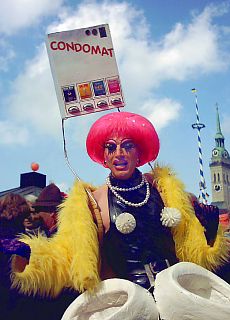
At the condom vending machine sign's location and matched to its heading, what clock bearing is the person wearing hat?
The person wearing hat is roughly at 5 o'clock from the condom vending machine sign.

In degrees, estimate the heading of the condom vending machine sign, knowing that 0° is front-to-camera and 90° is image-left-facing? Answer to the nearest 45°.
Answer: approximately 0°
